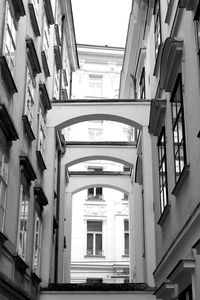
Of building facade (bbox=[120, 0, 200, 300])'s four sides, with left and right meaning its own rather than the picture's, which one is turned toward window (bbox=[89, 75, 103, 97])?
right

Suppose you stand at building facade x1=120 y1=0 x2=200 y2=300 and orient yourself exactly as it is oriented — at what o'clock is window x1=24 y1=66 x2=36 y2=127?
The window is roughly at 1 o'clock from the building facade.

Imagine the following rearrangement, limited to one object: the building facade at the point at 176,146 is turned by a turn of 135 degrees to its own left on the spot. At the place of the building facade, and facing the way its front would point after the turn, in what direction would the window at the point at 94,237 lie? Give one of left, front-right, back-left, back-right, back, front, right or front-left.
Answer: back-left

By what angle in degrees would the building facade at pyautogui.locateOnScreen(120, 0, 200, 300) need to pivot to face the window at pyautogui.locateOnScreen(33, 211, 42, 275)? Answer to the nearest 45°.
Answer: approximately 45° to its right

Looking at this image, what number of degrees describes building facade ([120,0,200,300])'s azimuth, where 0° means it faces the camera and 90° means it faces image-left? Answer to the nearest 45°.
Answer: approximately 90°

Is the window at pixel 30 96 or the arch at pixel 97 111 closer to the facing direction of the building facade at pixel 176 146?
the window
